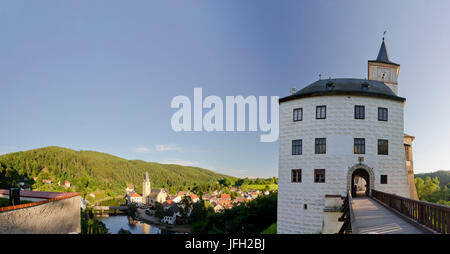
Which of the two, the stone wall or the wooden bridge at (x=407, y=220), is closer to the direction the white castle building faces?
the wooden bridge

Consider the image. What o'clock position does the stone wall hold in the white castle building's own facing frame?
The stone wall is roughly at 2 o'clock from the white castle building.

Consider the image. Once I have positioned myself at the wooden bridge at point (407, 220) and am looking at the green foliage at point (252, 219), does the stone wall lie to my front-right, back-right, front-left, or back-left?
front-left

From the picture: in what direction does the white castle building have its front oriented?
toward the camera

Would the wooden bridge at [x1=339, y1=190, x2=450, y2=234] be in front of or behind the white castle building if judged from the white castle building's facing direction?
in front

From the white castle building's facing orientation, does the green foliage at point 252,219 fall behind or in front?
behind

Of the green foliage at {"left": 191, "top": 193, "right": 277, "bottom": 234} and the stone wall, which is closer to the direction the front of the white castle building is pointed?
the stone wall
